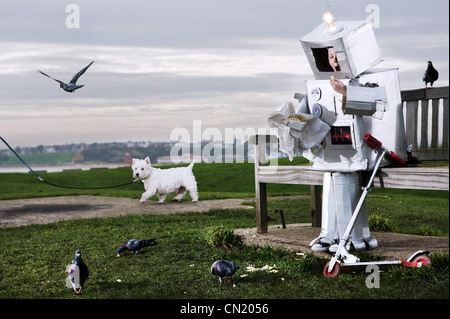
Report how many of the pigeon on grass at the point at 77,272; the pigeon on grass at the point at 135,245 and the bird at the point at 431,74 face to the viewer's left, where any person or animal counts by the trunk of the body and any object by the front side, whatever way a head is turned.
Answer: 1

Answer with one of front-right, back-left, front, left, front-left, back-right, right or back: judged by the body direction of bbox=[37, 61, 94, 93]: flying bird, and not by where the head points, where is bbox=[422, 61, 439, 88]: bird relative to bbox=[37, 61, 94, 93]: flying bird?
back-left

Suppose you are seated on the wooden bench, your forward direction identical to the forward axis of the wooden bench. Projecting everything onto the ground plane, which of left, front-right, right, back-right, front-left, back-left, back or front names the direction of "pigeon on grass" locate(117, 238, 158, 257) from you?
front-right

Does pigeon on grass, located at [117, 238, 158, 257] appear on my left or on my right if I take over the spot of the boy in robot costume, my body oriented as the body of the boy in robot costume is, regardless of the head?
on my right

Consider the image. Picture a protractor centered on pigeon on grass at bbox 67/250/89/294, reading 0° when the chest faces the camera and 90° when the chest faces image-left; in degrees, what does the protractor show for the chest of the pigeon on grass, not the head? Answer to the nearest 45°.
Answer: approximately 0°

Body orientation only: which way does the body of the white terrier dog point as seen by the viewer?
to the viewer's left

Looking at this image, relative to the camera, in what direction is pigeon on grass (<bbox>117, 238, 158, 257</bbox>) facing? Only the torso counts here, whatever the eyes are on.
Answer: to the viewer's left
